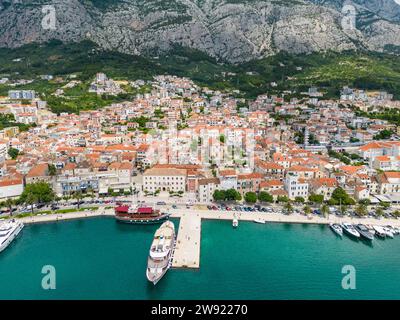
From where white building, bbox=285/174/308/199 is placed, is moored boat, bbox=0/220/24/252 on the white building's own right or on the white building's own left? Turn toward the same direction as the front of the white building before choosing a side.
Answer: on the white building's own right

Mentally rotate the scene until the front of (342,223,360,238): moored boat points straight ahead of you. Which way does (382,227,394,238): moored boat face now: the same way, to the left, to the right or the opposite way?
the same way

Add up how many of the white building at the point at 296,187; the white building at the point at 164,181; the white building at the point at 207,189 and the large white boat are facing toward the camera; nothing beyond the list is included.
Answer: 4

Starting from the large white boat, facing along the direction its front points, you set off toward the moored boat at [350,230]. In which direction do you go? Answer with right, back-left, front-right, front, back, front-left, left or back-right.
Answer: left

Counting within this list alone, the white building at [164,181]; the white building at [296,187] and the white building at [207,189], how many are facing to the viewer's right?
0

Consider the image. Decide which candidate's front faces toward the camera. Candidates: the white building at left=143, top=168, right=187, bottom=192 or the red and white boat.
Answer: the white building

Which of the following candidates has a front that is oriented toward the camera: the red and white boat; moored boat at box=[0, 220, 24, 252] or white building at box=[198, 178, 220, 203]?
the white building

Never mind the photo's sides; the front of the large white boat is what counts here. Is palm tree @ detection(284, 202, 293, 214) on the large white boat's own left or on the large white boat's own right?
on the large white boat's own left

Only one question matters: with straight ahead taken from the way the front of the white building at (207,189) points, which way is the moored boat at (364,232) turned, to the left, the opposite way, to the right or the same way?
the same way

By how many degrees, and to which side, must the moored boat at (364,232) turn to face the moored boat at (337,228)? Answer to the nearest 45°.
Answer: approximately 135° to its right

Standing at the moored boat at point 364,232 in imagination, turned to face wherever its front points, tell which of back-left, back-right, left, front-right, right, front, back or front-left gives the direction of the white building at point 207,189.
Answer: back-right

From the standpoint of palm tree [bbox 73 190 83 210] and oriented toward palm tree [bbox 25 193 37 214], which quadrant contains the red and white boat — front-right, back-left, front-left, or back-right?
back-left

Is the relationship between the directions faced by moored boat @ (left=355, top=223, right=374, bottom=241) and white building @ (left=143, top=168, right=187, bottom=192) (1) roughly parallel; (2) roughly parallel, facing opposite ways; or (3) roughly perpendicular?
roughly parallel

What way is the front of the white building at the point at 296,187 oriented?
toward the camera

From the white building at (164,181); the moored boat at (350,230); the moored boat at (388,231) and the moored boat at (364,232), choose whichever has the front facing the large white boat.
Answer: the white building

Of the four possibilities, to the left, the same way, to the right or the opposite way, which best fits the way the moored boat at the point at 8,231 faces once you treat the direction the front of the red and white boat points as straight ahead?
to the right

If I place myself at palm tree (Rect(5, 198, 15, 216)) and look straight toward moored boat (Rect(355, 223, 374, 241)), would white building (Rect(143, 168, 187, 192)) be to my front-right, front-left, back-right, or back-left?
front-left

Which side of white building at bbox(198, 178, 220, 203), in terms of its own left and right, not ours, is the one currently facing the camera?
front
